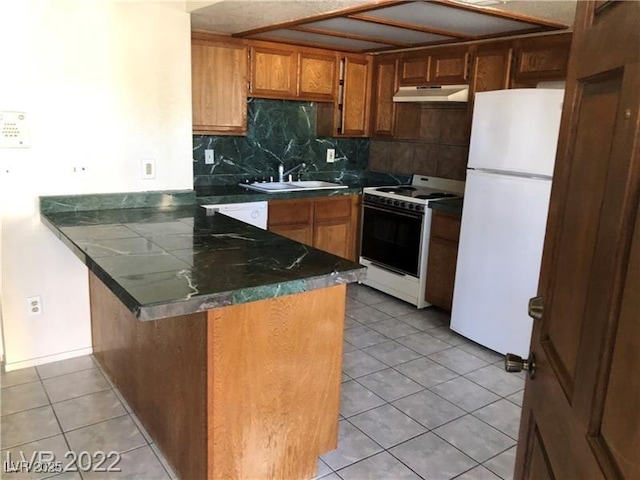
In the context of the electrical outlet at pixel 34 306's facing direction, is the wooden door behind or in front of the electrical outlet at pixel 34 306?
in front

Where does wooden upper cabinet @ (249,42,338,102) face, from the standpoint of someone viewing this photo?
facing the viewer and to the right of the viewer

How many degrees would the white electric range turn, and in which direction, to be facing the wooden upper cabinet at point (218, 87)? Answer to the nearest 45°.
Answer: approximately 45° to its right

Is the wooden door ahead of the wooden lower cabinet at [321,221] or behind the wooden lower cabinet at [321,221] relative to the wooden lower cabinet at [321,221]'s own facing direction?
ahead

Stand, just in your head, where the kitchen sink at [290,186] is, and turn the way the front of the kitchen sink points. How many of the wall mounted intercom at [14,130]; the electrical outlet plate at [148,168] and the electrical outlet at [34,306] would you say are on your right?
3

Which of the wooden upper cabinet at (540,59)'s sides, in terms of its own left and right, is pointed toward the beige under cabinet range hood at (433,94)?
right

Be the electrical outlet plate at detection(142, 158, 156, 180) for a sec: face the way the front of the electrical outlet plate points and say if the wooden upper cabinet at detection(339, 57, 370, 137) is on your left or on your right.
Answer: on your left

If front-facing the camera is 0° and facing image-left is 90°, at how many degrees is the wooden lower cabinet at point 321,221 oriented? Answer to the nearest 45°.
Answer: approximately 315°

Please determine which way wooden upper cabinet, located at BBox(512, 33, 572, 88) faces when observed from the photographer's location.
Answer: facing the viewer and to the left of the viewer

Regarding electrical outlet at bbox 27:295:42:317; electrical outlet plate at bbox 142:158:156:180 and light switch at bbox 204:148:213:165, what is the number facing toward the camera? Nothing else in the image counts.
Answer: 3

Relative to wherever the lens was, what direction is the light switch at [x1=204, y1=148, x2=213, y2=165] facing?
facing the viewer

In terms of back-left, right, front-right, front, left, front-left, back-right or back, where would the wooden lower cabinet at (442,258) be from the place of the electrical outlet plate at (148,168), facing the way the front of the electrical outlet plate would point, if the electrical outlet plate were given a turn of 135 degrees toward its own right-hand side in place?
back-right

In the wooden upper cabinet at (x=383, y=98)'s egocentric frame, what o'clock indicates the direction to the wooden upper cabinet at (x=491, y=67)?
the wooden upper cabinet at (x=491, y=67) is roughly at 9 o'clock from the wooden upper cabinet at (x=383, y=98).
